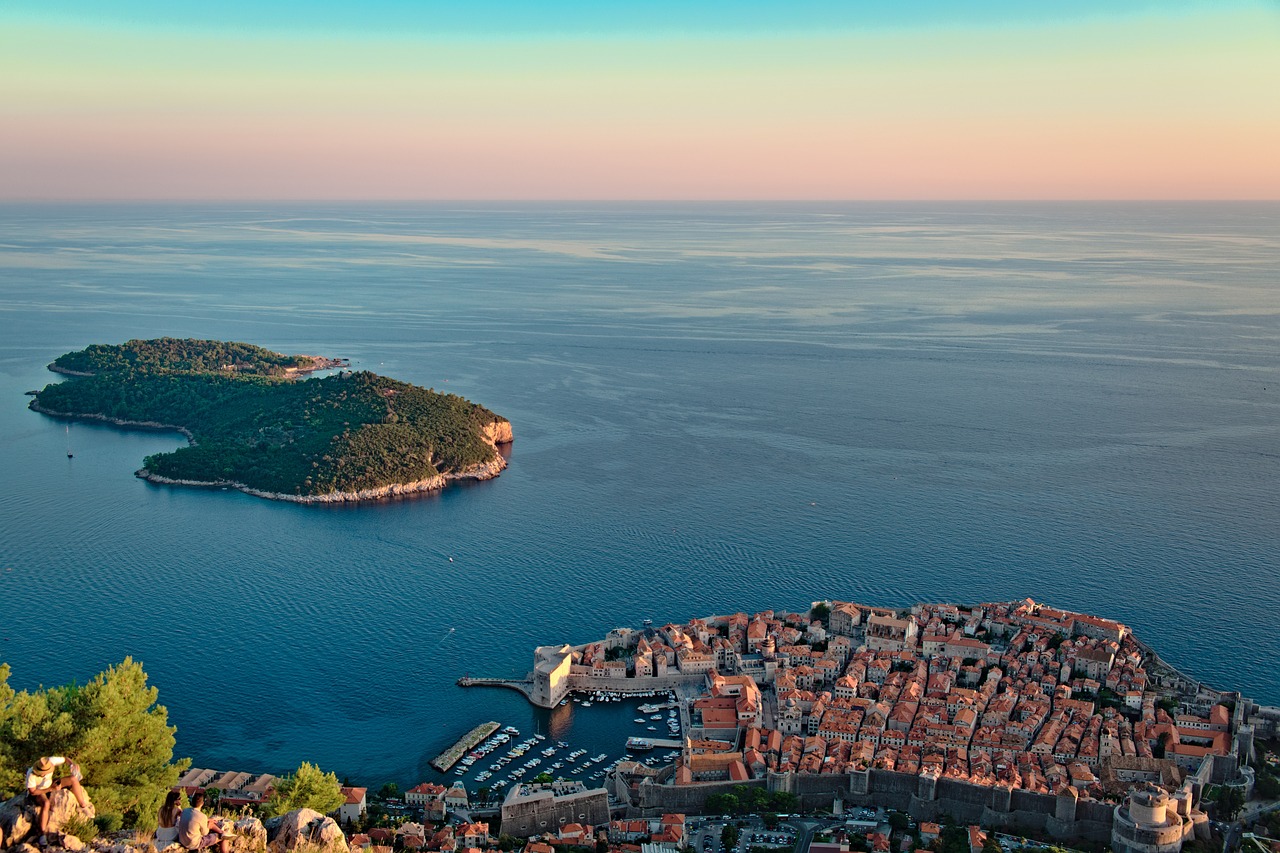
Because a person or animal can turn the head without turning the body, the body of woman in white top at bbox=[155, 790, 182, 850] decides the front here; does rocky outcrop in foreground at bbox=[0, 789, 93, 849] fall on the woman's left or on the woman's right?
on the woman's left

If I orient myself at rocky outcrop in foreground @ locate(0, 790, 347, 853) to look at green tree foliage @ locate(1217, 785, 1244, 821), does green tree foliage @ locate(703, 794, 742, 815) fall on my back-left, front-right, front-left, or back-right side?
front-left

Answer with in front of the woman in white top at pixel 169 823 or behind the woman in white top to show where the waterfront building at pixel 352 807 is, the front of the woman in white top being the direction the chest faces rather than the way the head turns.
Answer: in front

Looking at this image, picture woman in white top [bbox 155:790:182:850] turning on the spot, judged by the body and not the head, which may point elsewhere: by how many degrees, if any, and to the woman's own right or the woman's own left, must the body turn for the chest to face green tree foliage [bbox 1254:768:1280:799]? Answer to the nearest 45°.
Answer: approximately 45° to the woman's own right

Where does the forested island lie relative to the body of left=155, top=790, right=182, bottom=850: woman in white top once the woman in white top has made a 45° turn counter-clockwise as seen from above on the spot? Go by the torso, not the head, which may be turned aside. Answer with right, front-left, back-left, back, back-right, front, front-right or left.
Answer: front

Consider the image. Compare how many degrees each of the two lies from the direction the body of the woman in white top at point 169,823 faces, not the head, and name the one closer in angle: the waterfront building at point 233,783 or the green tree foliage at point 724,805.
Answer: the waterfront building

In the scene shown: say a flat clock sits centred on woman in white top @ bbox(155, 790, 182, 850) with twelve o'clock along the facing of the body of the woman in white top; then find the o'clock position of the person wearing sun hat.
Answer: The person wearing sun hat is roughly at 8 o'clock from the woman in white top.

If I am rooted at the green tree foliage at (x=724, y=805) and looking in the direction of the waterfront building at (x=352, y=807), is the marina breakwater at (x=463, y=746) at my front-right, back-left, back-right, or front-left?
front-right

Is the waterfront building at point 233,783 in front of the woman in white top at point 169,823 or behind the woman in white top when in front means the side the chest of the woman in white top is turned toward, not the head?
in front

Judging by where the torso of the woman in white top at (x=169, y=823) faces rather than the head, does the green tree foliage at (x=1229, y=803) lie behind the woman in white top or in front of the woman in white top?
in front

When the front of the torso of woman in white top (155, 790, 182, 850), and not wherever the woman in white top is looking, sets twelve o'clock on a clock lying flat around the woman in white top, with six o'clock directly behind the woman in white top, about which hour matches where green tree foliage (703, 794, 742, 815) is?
The green tree foliage is roughly at 12 o'clock from the woman in white top.

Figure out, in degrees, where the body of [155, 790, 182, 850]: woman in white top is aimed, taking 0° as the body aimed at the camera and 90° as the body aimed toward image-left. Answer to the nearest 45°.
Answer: approximately 225°
